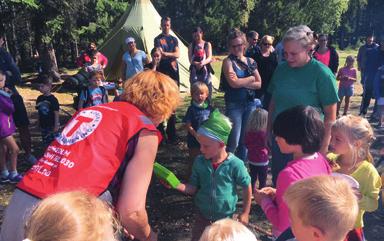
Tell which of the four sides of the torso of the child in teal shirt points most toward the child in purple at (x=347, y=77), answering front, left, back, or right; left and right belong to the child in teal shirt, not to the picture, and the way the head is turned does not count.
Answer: back

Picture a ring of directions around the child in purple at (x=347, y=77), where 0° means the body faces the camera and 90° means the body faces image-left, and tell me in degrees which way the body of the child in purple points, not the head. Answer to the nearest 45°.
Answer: approximately 0°

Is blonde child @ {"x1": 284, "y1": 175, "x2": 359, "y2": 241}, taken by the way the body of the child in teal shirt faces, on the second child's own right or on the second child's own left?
on the second child's own left

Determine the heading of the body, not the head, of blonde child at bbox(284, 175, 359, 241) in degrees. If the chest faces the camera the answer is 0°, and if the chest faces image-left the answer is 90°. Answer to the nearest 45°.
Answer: approximately 135°

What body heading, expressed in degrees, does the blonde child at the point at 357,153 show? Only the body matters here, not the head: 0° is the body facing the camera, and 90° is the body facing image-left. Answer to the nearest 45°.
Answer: approximately 90°

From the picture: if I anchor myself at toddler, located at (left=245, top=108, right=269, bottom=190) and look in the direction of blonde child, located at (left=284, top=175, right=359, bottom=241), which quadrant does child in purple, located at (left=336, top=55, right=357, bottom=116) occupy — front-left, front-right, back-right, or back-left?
back-left

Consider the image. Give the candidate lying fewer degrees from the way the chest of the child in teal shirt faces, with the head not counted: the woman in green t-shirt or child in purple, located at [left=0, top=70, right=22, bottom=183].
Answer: the child in purple

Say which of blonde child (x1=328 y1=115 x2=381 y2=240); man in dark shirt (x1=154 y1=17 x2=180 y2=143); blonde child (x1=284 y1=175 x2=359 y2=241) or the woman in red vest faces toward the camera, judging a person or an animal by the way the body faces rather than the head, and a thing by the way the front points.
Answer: the man in dark shirt

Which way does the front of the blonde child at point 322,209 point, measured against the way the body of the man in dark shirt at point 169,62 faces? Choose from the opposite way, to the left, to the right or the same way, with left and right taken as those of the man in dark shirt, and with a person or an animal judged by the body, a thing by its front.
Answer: the opposite way

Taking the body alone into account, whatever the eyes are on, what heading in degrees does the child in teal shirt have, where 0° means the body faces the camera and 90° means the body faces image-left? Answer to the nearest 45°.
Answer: approximately 45°

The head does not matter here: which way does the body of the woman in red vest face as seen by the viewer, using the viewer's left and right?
facing away from the viewer and to the right of the viewer

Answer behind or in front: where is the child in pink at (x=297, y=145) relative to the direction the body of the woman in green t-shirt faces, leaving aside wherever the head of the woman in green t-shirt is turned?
in front

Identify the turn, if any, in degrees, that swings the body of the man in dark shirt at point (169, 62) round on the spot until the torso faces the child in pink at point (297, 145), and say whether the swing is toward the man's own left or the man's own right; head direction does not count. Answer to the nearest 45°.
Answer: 0° — they already face them

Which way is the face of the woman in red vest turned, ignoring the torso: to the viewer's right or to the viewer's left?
to the viewer's right
